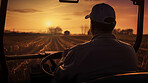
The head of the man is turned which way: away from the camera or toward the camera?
away from the camera

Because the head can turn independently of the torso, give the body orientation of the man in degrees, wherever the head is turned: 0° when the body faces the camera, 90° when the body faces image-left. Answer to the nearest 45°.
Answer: approximately 135°
